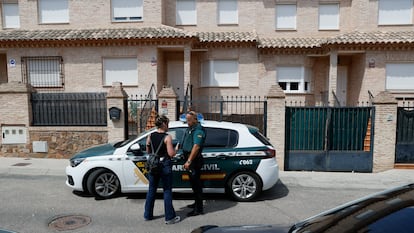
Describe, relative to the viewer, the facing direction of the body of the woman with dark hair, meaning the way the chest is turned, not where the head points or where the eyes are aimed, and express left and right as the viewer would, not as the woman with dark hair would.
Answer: facing away from the viewer and to the right of the viewer

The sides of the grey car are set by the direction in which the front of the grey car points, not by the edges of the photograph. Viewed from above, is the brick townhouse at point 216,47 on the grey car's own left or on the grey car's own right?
on the grey car's own right

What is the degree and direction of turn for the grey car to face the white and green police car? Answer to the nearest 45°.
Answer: approximately 45° to its right

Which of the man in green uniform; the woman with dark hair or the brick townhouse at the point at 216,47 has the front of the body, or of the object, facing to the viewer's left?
the man in green uniform

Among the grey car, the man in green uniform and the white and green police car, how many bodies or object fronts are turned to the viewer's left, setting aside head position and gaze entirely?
3

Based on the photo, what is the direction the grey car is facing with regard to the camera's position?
facing to the left of the viewer

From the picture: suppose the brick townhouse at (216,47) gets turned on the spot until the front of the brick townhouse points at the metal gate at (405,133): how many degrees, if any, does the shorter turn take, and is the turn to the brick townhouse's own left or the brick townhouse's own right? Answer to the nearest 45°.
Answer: approximately 45° to the brick townhouse's own left

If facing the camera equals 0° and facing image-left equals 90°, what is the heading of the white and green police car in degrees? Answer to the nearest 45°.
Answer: approximately 90°

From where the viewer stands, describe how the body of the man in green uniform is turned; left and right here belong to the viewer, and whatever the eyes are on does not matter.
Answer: facing to the left of the viewer

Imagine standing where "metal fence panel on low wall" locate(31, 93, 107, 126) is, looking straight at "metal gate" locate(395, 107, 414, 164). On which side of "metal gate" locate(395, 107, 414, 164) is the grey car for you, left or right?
right

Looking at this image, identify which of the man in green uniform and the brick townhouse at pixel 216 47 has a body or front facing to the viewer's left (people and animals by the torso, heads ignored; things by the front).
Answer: the man in green uniform

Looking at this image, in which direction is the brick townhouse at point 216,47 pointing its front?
toward the camera

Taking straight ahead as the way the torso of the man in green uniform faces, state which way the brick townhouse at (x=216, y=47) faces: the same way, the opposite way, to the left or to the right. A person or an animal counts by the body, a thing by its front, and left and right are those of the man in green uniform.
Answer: to the left

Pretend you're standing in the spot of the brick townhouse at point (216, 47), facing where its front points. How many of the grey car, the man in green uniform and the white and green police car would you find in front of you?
3

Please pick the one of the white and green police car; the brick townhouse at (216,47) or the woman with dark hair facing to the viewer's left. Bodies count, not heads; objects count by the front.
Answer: the white and green police car

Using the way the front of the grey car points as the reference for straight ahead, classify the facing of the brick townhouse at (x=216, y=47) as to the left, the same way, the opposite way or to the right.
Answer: to the left

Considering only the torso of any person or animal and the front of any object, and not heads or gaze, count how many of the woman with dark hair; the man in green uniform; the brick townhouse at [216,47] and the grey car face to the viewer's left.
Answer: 2
